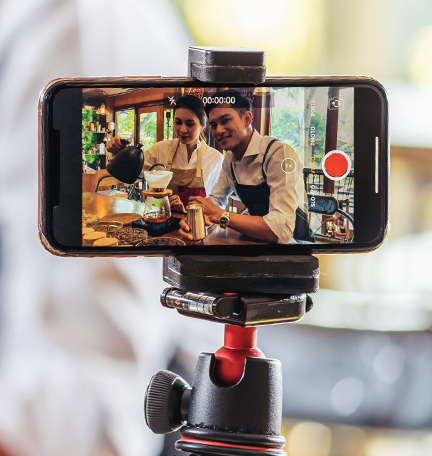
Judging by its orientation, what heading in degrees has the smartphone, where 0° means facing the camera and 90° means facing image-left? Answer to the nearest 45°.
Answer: approximately 0°
